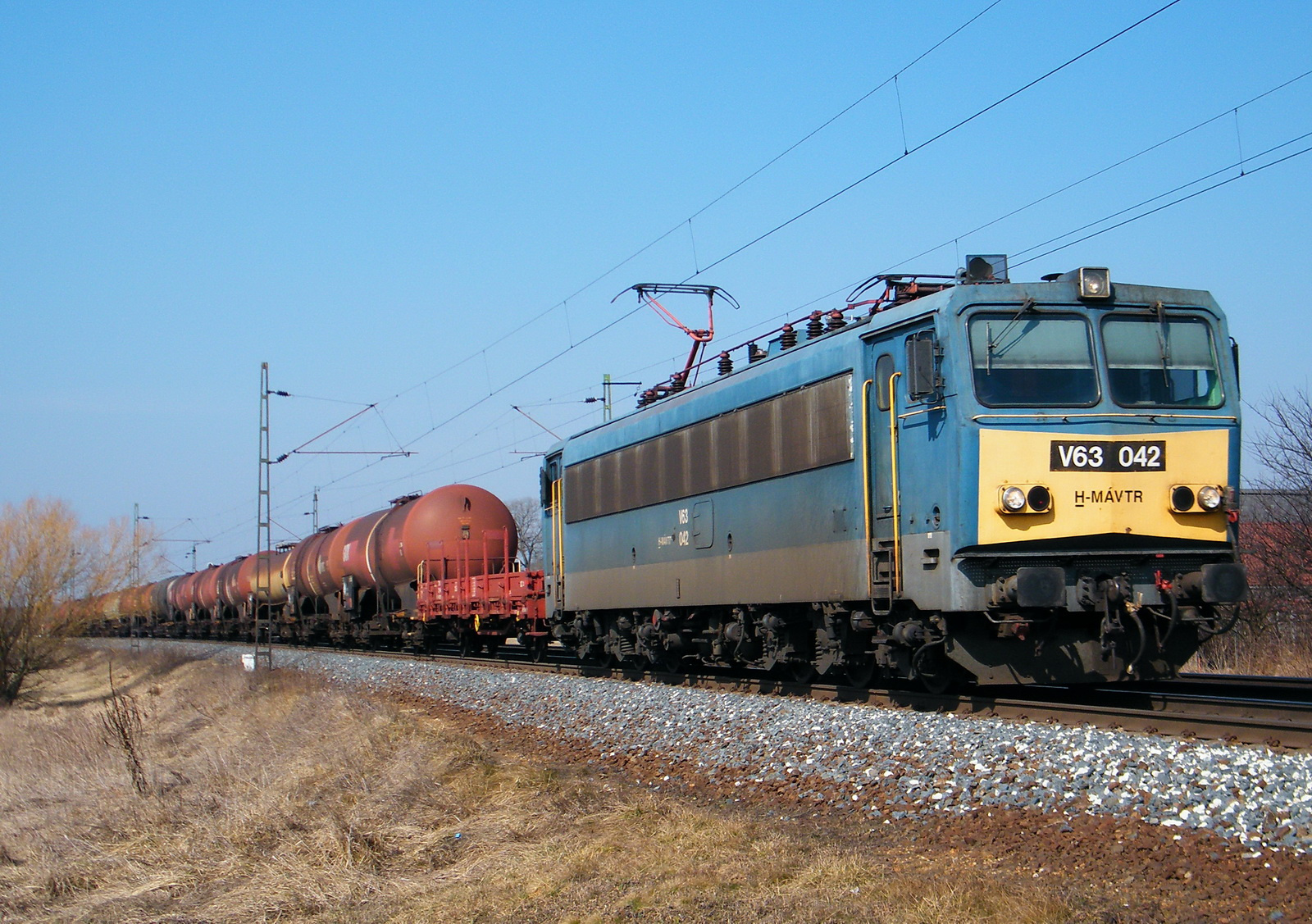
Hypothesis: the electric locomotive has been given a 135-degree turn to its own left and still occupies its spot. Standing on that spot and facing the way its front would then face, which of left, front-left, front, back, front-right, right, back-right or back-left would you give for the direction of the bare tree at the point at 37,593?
front-left

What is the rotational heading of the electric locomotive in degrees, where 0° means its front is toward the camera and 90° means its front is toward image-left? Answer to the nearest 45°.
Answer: approximately 315°
